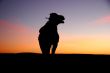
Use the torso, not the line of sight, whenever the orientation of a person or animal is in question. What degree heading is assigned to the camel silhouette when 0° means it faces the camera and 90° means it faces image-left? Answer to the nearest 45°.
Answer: approximately 315°
